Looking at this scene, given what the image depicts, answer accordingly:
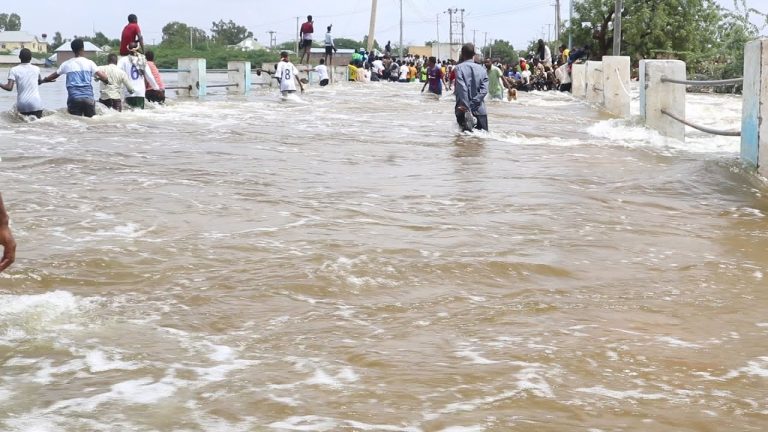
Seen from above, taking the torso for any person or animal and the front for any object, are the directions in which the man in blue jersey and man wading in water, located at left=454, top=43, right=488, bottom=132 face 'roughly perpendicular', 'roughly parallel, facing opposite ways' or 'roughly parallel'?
roughly parallel

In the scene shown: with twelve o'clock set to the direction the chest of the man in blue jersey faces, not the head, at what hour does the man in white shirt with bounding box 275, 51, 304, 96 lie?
The man in white shirt is roughly at 1 o'clock from the man in blue jersey.

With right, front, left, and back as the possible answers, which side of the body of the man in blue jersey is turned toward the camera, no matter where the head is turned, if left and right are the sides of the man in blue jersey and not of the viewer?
back

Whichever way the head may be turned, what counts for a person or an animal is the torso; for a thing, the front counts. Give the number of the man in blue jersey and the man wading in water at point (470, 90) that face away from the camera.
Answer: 2

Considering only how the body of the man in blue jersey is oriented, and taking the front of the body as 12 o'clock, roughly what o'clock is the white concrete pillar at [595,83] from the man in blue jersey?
The white concrete pillar is roughly at 2 o'clock from the man in blue jersey.

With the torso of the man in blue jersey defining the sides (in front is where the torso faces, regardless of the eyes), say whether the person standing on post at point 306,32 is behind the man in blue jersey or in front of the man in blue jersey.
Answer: in front

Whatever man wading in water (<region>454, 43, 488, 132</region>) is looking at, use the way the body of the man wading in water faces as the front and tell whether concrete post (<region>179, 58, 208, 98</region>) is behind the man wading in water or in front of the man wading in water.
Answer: in front

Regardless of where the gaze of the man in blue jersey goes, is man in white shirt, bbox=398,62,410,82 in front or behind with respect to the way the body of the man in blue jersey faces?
in front

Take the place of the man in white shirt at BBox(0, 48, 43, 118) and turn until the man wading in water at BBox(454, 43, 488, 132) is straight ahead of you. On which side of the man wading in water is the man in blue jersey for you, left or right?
left

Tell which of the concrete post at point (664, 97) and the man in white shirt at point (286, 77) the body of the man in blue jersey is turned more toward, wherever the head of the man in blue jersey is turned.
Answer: the man in white shirt

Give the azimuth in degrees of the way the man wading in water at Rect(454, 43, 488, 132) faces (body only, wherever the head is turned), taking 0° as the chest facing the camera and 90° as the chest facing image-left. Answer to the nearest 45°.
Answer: approximately 180°

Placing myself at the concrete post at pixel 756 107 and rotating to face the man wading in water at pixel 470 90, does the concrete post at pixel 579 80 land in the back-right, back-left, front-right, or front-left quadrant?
front-right

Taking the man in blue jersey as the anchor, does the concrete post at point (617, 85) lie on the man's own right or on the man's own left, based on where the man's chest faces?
on the man's own right

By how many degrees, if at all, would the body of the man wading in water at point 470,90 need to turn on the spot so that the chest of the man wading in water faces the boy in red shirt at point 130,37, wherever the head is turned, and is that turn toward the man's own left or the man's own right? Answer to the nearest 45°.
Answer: approximately 45° to the man's own left
